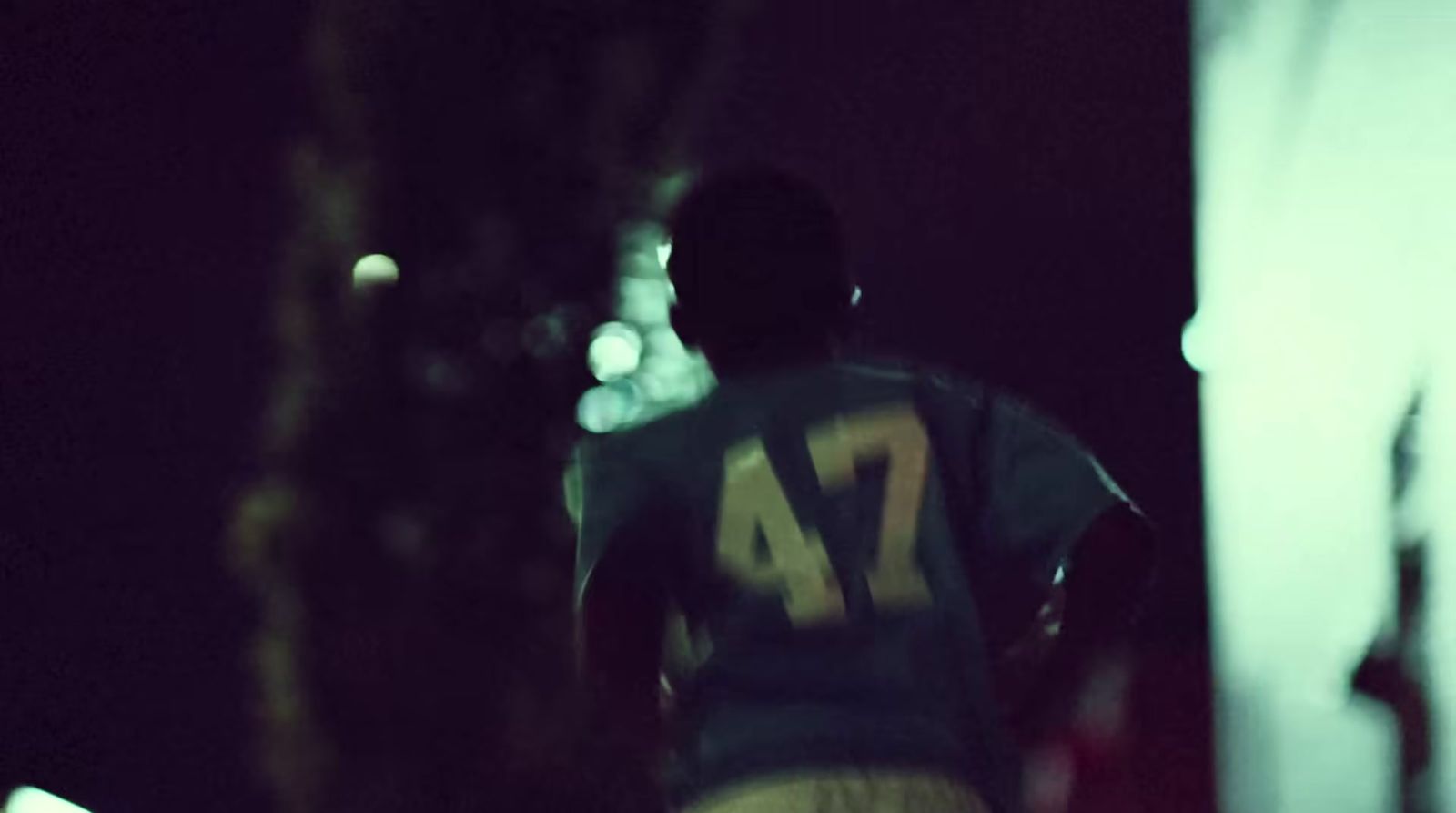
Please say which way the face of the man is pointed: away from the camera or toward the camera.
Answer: away from the camera

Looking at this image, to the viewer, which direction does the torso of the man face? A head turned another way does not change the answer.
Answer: away from the camera
